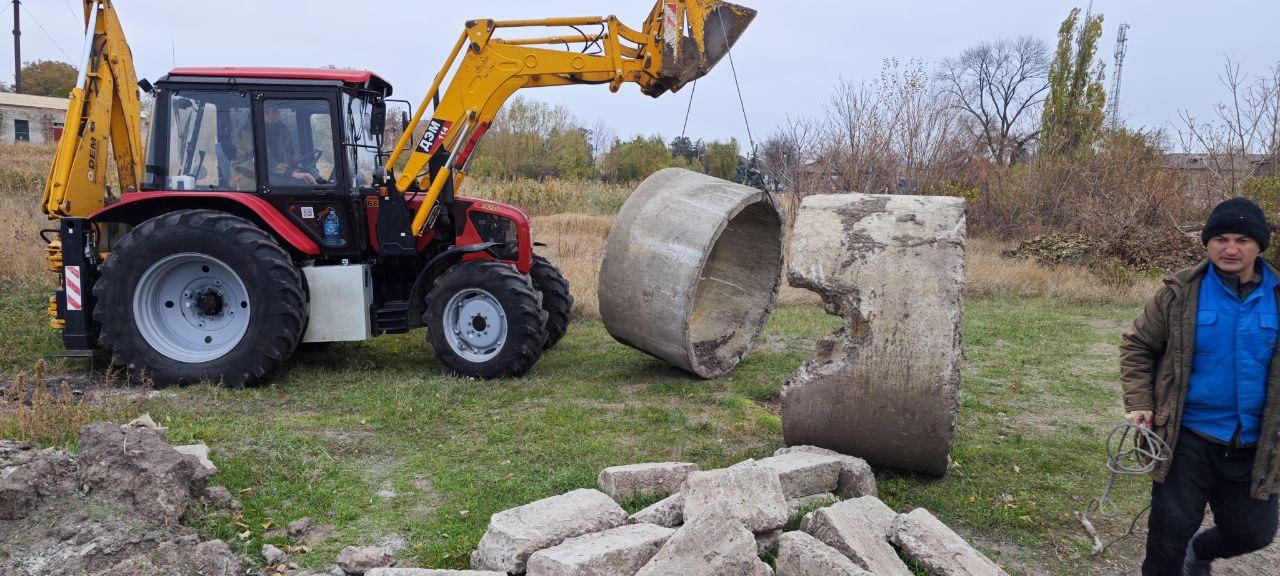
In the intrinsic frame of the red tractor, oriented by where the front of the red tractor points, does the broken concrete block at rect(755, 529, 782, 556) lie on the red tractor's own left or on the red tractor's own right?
on the red tractor's own right

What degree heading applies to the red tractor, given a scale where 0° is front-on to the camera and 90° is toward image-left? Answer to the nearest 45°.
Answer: approximately 270°

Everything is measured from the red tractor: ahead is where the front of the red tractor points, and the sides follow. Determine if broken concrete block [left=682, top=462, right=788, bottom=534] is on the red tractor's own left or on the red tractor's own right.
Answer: on the red tractor's own right

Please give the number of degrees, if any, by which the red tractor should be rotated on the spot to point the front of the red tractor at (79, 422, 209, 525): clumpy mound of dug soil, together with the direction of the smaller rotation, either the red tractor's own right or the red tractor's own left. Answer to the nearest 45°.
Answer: approximately 90° to the red tractor's own right

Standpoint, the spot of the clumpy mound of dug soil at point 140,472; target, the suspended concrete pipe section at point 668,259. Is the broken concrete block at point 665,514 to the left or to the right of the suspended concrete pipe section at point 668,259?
right

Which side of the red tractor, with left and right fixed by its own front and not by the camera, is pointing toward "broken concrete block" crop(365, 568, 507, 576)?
right

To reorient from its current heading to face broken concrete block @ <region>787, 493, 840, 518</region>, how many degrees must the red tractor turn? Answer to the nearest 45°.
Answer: approximately 45° to its right

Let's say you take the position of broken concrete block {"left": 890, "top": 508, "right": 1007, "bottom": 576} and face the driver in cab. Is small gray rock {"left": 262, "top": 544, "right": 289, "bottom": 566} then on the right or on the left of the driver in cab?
left

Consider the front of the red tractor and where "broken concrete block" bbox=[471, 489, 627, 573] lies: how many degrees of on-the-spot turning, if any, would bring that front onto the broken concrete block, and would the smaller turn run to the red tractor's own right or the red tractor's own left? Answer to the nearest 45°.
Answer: approximately 90° to the red tractor's own right

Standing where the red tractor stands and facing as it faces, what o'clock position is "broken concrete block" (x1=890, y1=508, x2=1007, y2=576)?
The broken concrete block is roughly at 2 o'clock from the red tractor.

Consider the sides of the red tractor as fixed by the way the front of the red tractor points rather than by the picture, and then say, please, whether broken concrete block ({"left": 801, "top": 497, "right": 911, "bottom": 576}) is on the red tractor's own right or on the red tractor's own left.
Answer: on the red tractor's own right

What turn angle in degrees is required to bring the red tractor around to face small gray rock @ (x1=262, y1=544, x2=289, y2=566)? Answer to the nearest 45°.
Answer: approximately 90° to its right

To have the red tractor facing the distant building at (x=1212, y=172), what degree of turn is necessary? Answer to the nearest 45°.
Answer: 0° — it already faces it

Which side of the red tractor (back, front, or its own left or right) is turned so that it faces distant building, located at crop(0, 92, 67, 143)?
left

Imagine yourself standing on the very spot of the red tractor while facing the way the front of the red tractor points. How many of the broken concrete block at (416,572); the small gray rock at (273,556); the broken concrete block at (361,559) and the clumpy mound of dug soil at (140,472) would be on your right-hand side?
4

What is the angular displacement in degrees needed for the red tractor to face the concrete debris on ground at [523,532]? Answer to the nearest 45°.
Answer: approximately 90° to its right
